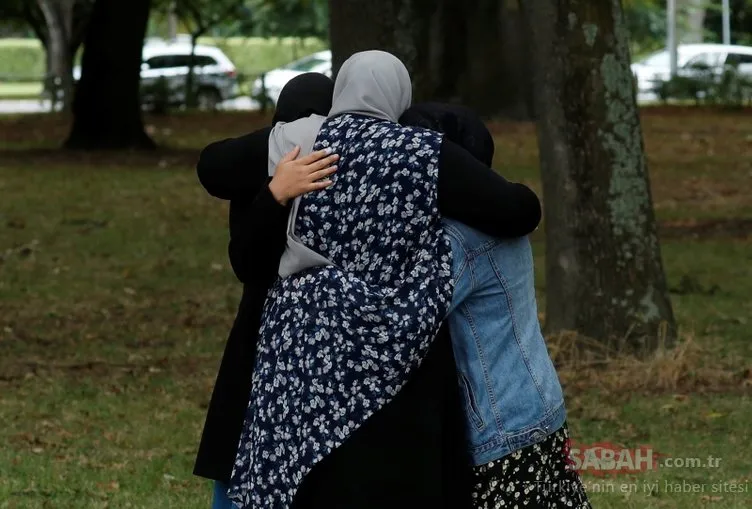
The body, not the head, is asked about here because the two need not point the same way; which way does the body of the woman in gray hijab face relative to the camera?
away from the camera

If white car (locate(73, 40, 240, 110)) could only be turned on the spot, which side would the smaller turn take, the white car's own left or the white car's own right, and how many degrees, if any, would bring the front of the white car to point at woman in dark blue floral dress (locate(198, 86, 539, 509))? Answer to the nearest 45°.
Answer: approximately 90° to the white car's own left

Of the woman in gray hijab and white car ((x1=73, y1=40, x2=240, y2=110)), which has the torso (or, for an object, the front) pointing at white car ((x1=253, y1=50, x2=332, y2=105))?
the woman in gray hijab

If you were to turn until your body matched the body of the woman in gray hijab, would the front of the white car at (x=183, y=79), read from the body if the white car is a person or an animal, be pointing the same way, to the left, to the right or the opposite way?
to the left

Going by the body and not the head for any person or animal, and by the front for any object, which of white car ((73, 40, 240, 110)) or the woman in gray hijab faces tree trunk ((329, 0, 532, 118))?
the woman in gray hijab

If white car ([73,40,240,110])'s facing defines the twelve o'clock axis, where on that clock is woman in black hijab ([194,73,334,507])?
The woman in black hijab is roughly at 9 o'clock from the white car.

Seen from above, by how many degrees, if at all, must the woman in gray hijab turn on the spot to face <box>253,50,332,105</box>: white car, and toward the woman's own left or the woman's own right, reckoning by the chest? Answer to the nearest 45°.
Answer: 0° — they already face it

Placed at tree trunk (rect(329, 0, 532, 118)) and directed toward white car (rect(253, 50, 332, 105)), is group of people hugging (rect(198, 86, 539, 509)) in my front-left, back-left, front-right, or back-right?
back-left

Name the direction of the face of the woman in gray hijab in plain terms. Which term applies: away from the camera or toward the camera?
away from the camera

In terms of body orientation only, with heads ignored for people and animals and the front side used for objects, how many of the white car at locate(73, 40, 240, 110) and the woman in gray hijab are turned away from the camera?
1

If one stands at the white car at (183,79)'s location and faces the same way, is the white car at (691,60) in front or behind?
behind
